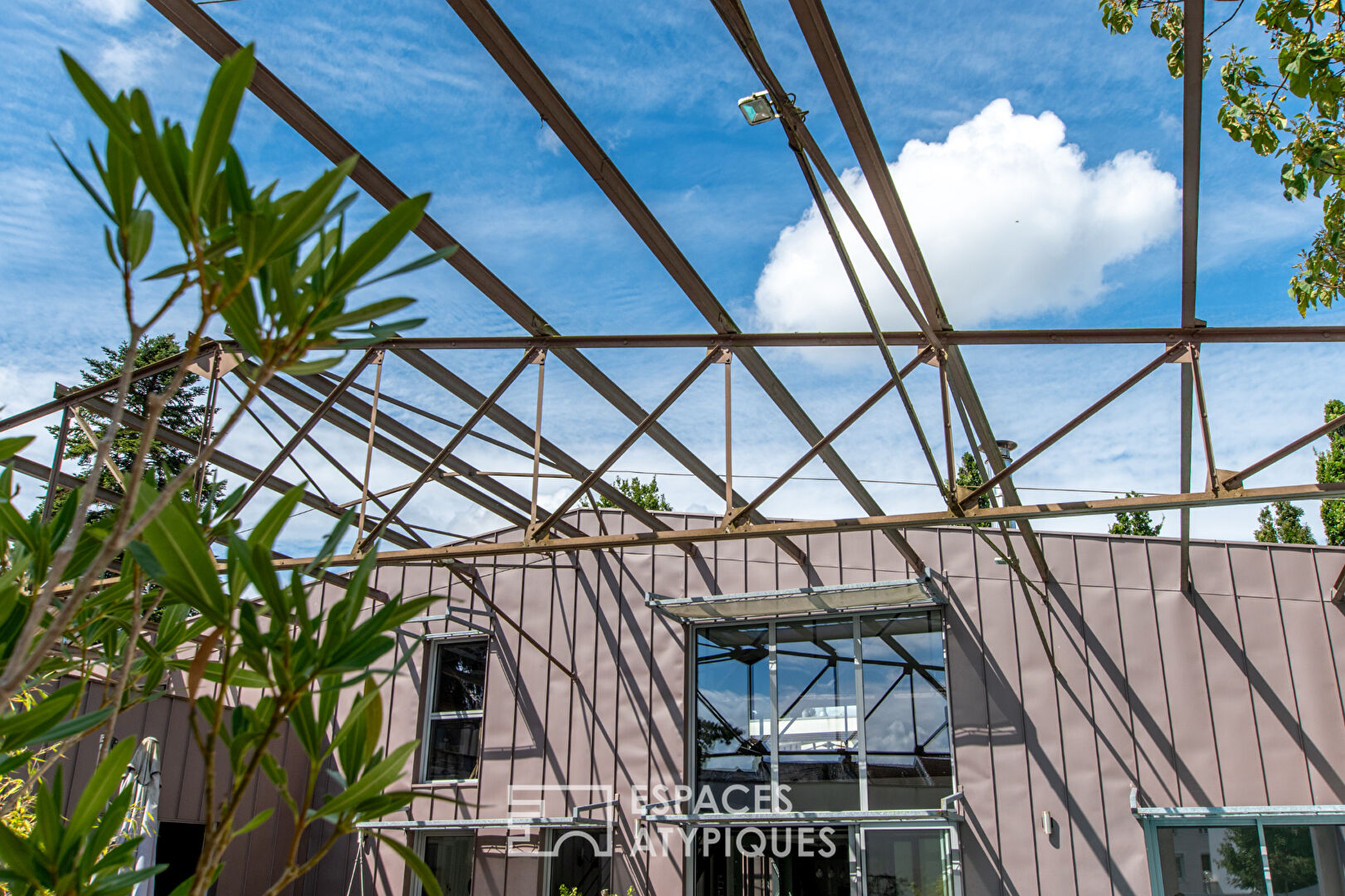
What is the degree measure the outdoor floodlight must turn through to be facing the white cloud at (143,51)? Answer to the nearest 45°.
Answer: approximately 135° to its right

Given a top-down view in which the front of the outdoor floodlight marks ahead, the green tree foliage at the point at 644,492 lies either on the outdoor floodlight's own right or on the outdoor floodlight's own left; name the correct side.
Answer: on the outdoor floodlight's own right

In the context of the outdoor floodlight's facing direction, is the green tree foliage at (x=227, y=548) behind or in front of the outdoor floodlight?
in front

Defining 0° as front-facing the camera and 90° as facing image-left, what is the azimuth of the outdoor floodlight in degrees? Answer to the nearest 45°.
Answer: approximately 45°

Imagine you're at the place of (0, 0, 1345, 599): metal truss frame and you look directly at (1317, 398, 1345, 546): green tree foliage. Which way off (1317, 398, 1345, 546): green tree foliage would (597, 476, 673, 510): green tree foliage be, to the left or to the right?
left

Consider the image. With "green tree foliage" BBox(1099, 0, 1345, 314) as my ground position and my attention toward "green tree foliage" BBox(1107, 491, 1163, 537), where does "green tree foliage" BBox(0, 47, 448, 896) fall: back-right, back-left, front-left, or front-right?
back-left

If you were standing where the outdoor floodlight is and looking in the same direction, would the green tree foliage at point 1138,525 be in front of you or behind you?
behind

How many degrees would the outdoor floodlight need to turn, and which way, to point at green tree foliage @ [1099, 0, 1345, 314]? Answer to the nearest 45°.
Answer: approximately 135° to its left
